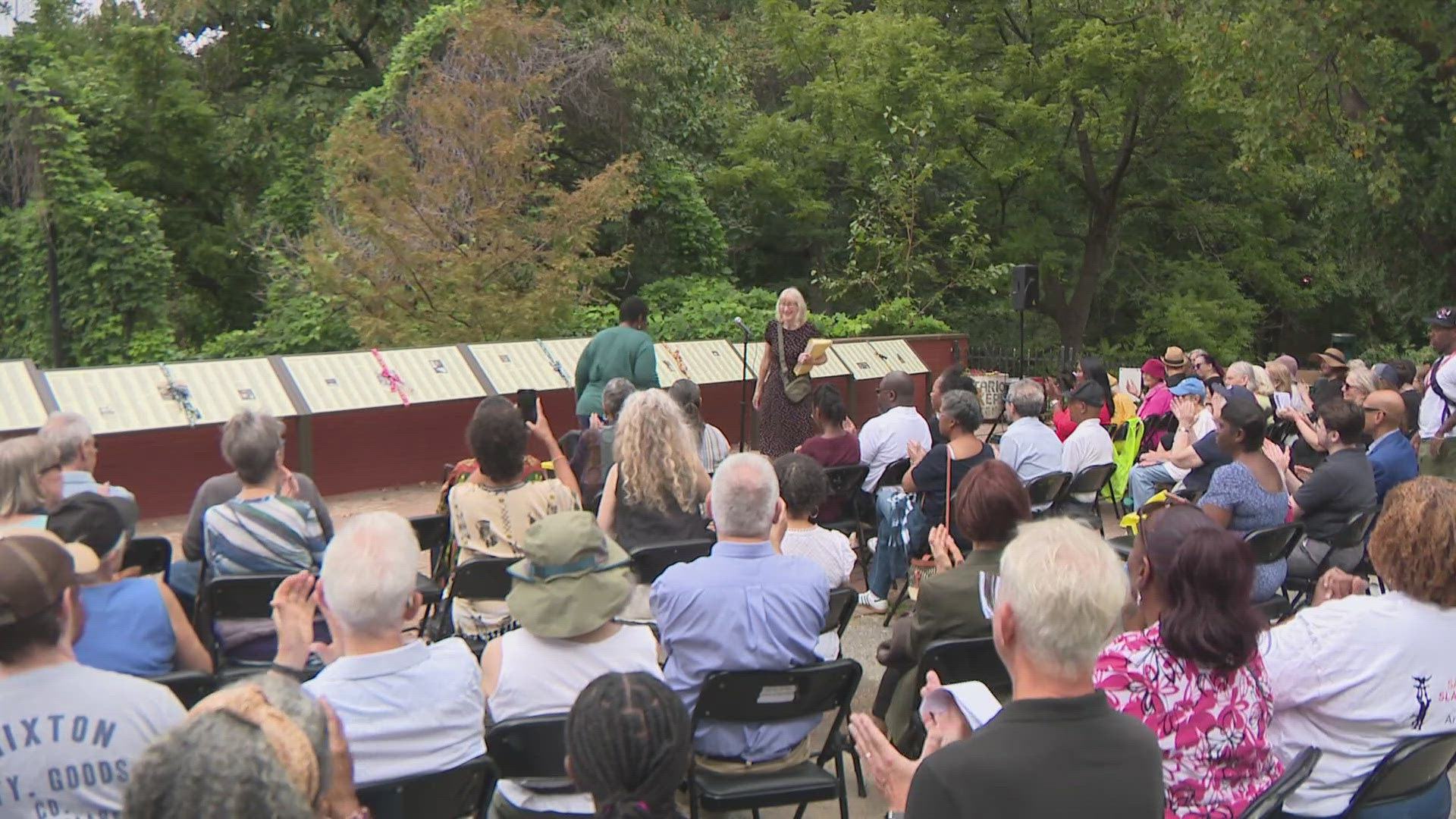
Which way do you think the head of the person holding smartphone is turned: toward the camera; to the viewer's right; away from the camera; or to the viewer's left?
away from the camera

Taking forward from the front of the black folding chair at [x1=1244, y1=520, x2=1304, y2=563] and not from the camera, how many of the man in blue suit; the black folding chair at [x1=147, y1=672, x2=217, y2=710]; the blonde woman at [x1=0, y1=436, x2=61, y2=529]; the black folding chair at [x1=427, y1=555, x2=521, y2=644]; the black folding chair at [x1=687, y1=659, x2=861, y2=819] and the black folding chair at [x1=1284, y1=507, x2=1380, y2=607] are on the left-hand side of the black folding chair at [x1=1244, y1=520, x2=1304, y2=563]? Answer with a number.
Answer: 4

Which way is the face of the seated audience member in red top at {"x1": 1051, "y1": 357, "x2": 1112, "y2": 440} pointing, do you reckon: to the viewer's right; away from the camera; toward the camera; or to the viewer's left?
to the viewer's left

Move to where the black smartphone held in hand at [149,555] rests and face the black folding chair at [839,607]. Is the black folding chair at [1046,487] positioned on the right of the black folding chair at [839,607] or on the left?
left

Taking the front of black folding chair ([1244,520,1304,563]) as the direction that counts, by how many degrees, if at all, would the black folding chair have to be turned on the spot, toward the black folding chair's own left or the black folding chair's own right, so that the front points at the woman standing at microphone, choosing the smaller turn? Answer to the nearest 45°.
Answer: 0° — it already faces them

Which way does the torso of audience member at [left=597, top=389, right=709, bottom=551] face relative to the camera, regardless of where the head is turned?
away from the camera

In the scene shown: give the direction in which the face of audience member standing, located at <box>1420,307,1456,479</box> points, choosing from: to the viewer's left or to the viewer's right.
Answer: to the viewer's left

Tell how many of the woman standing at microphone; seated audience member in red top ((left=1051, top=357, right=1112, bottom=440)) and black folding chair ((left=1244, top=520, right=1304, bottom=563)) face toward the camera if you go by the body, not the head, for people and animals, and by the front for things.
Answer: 1

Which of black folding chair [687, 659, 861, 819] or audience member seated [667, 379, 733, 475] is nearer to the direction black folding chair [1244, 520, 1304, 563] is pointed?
the audience member seated

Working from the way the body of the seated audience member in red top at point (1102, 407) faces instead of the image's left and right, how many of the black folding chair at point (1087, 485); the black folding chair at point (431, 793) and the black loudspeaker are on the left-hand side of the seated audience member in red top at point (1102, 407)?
2

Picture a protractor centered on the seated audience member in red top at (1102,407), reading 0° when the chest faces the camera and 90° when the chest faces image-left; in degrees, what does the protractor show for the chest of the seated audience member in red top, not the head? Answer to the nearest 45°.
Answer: approximately 90°

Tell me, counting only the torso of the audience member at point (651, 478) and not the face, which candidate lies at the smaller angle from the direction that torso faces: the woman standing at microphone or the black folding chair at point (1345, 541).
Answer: the woman standing at microphone

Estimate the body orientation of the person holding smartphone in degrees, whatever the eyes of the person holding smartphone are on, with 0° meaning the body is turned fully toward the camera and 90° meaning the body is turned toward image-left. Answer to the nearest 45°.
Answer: approximately 180°

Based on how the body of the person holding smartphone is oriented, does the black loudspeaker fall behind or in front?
in front

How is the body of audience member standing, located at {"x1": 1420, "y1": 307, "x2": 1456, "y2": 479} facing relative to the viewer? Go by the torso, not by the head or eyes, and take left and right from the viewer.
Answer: facing to the left of the viewer

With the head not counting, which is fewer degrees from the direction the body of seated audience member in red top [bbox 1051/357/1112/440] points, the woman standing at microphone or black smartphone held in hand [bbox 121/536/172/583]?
the woman standing at microphone

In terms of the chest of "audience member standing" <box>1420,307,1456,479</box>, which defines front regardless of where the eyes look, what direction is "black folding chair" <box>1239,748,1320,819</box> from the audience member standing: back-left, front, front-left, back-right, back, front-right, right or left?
left

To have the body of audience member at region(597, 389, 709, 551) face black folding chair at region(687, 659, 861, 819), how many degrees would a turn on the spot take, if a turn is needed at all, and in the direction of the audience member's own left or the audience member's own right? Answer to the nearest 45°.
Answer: approximately 180°
